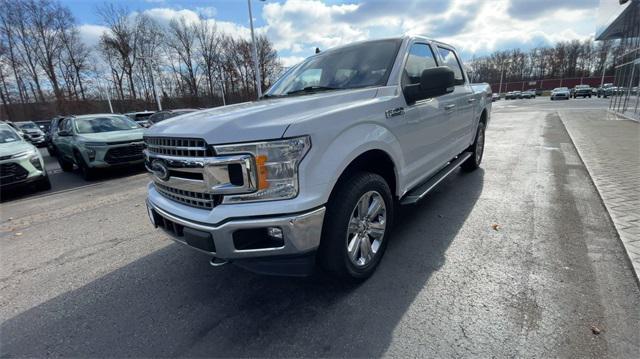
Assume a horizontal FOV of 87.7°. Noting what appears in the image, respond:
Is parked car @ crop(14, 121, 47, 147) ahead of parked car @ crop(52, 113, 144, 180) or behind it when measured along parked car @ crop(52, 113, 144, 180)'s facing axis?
behind

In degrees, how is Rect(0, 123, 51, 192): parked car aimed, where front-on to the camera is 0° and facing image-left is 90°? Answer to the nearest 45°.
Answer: approximately 315°

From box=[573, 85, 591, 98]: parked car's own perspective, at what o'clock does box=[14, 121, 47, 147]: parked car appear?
box=[14, 121, 47, 147]: parked car is roughly at 1 o'clock from box=[573, 85, 591, 98]: parked car.

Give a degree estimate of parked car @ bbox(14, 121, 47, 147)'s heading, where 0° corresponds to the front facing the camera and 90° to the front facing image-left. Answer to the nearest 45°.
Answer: approximately 315°

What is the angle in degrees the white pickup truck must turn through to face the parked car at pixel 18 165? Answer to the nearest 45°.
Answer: approximately 90° to its right

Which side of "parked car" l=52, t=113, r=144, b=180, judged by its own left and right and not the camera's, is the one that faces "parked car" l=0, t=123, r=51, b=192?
right

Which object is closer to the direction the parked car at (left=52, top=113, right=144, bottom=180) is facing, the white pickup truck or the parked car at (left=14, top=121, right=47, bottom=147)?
the white pickup truck

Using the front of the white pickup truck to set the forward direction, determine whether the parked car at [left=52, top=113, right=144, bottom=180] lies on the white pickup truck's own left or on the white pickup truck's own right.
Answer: on the white pickup truck's own right

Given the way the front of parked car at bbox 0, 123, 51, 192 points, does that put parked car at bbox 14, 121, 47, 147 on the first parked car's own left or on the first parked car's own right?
on the first parked car's own left

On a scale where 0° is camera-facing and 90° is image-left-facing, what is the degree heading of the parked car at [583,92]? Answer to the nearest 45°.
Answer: approximately 0°

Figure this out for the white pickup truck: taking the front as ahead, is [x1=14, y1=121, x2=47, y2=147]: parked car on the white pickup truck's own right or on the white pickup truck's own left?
on the white pickup truck's own right

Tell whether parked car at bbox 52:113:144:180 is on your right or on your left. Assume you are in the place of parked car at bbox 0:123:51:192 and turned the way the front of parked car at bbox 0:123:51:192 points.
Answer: on your left
